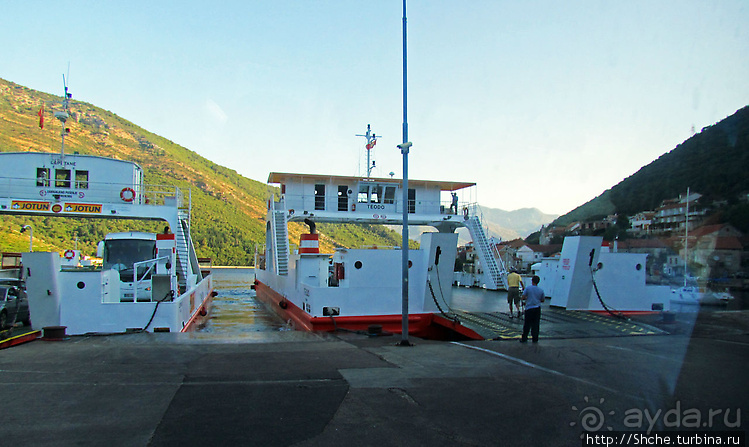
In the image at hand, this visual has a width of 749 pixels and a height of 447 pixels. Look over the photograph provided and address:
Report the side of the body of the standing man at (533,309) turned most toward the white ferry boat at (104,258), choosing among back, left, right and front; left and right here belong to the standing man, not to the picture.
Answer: left

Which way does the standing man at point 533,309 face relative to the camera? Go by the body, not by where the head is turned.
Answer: away from the camera

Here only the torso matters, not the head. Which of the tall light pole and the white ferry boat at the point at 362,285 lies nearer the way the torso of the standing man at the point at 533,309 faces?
the white ferry boat

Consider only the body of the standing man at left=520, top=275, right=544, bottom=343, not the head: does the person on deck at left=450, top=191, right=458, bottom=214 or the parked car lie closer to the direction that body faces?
the person on deck
